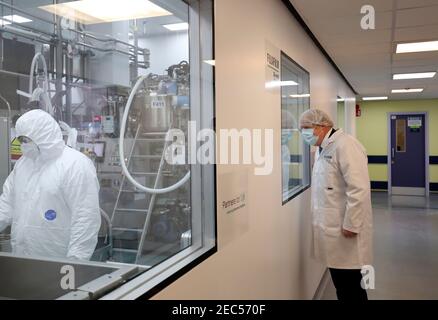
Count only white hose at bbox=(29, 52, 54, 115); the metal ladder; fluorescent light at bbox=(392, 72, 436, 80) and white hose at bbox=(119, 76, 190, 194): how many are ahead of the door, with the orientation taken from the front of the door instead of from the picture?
4

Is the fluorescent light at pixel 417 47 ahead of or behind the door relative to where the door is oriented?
ahead

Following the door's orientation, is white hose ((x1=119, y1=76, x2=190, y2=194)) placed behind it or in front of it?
in front

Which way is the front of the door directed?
toward the camera

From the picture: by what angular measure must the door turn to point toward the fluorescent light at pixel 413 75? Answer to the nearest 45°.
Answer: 0° — it already faces it

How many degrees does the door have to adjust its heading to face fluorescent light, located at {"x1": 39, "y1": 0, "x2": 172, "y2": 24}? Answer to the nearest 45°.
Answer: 0° — it already faces it

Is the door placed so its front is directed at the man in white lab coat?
yes

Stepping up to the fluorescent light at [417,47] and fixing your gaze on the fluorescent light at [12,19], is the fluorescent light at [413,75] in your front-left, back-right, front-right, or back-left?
back-right

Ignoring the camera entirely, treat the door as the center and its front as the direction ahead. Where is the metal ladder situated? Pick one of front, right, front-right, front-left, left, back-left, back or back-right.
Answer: front

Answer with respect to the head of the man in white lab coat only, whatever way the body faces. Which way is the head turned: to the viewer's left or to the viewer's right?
to the viewer's left

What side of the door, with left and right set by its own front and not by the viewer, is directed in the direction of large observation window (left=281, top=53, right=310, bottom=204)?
front

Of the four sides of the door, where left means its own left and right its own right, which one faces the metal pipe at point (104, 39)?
front
